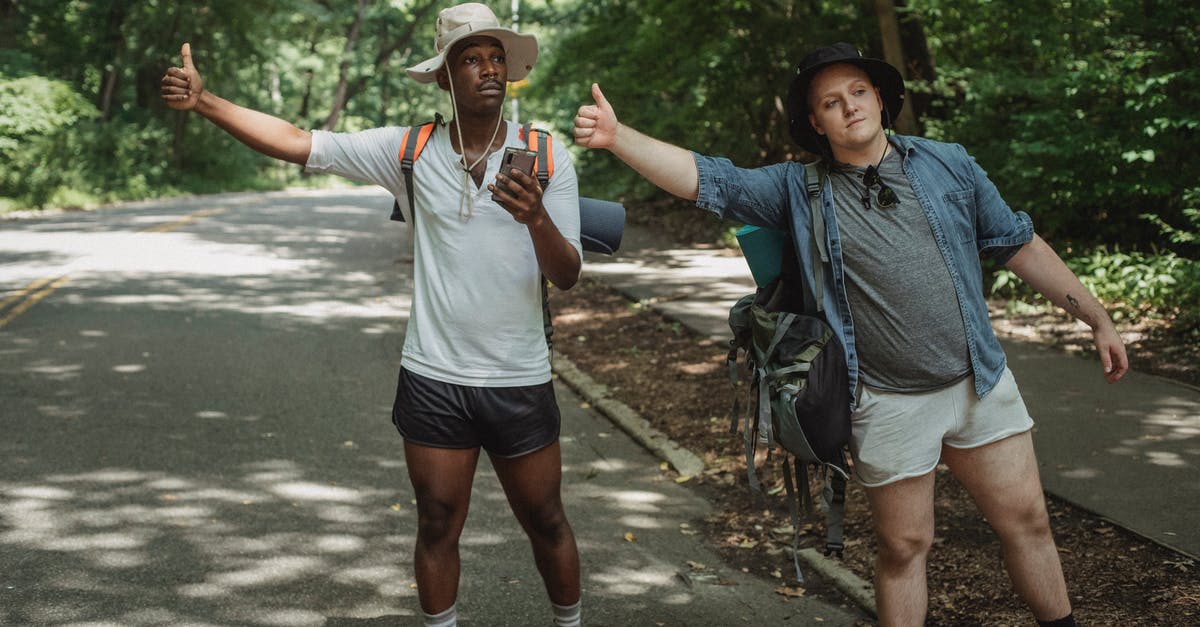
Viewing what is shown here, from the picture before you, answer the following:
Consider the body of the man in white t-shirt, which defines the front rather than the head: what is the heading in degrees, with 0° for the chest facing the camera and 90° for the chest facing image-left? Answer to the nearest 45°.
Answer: approximately 0°

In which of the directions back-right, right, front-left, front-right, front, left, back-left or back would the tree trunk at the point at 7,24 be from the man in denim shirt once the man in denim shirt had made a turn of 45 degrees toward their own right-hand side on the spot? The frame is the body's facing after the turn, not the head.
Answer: right

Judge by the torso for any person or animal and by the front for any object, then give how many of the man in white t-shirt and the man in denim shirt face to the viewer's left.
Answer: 0

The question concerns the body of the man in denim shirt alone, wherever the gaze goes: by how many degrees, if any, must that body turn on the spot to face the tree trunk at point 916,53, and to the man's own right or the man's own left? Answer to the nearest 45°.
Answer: approximately 180°

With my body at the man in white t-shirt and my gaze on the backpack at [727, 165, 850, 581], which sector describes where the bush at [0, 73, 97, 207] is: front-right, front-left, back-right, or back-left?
back-left

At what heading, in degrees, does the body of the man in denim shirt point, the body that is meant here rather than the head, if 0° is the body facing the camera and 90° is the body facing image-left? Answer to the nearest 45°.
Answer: approximately 0°

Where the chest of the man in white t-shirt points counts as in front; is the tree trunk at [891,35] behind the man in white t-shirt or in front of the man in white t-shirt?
behind

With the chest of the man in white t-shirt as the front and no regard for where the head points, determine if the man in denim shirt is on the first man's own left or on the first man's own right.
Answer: on the first man's own left
